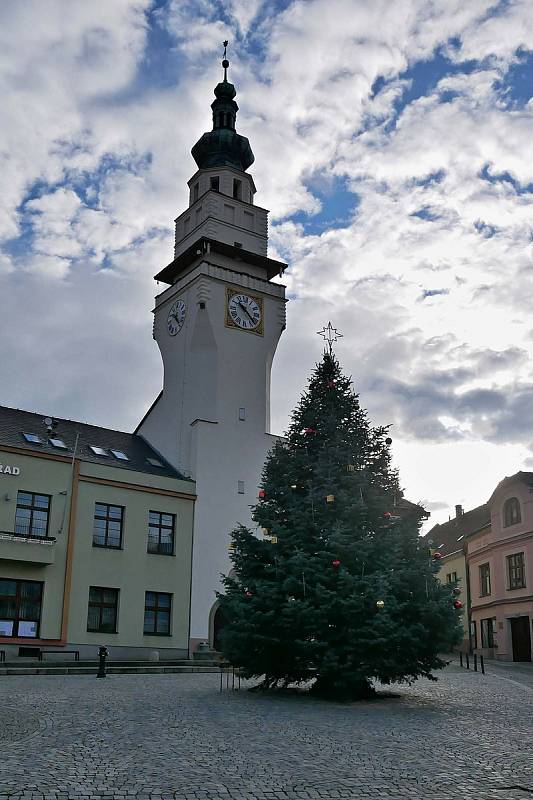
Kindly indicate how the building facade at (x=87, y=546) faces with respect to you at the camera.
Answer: facing the viewer and to the right of the viewer

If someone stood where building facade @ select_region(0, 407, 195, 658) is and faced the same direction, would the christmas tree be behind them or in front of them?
in front

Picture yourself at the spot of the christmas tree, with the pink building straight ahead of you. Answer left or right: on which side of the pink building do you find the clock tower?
left

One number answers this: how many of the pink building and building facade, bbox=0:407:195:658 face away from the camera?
0

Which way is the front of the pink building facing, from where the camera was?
facing the viewer and to the left of the viewer

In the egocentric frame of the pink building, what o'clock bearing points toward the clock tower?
The clock tower is roughly at 1 o'clock from the pink building.

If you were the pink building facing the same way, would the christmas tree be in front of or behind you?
in front

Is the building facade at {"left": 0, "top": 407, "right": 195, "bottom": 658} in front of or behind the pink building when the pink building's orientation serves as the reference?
in front

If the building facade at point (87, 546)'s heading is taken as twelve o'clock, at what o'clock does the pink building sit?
The pink building is roughly at 10 o'clock from the building facade.
